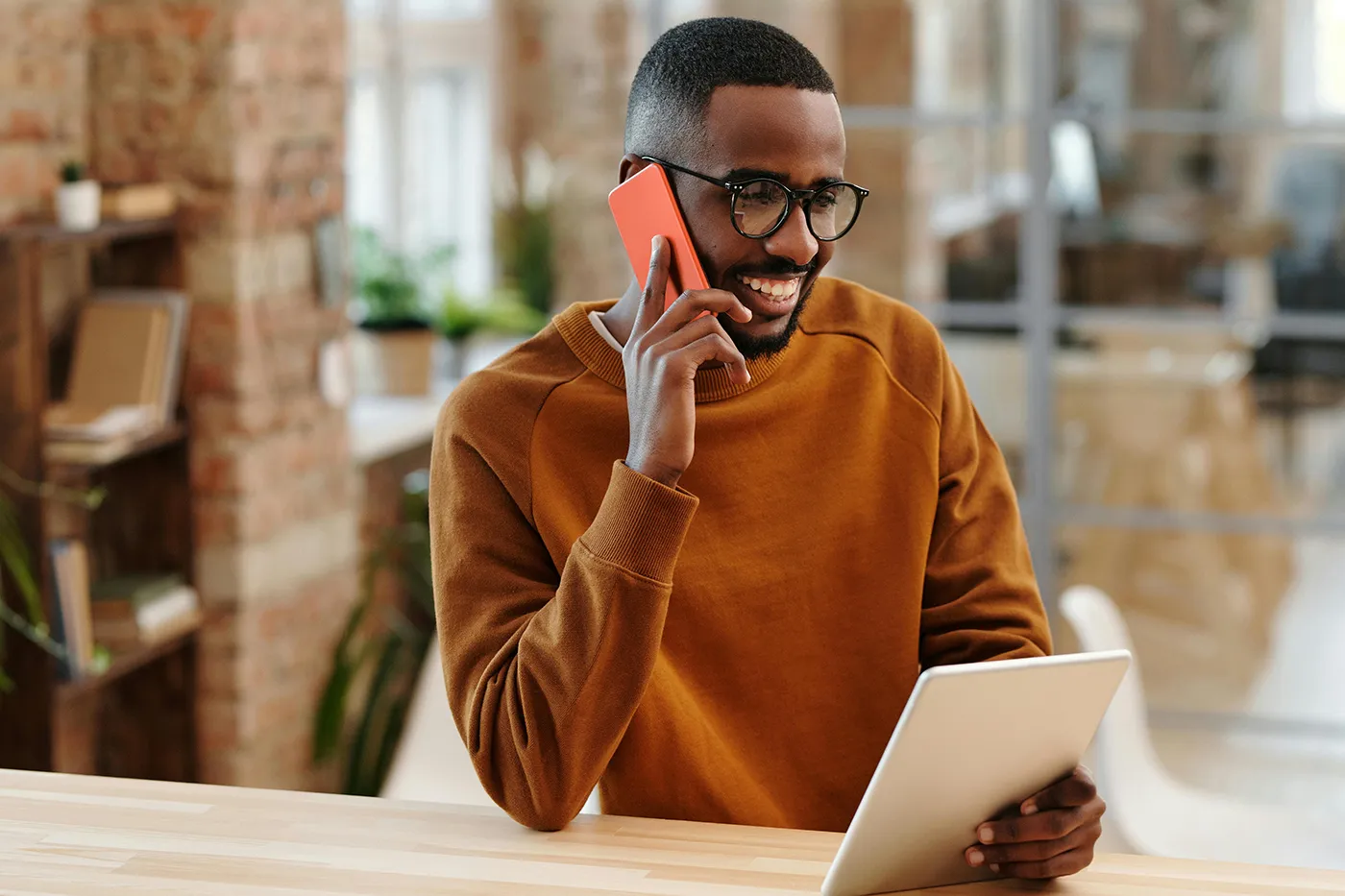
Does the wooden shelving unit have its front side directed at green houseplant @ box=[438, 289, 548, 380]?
no

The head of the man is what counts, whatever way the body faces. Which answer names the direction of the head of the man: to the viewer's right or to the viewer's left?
to the viewer's right

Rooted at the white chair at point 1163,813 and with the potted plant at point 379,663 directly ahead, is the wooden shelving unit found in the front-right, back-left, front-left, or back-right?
front-left

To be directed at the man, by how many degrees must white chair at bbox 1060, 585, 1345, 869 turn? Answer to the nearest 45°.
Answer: approximately 90° to its right

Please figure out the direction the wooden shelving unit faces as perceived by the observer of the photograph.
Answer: facing the viewer and to the right of the viewer

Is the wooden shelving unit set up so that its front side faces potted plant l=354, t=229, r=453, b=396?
no

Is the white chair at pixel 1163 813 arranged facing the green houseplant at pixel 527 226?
no
